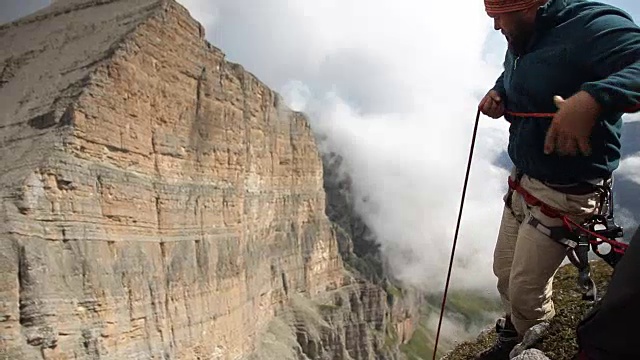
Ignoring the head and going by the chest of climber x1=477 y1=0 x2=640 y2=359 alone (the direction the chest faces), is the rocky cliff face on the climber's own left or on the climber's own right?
on the climber's own right

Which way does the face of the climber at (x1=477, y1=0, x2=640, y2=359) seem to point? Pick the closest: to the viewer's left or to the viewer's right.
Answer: to the viewer's left

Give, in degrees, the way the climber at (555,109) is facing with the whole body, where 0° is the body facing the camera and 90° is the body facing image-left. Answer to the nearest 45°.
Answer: approximately 45°
